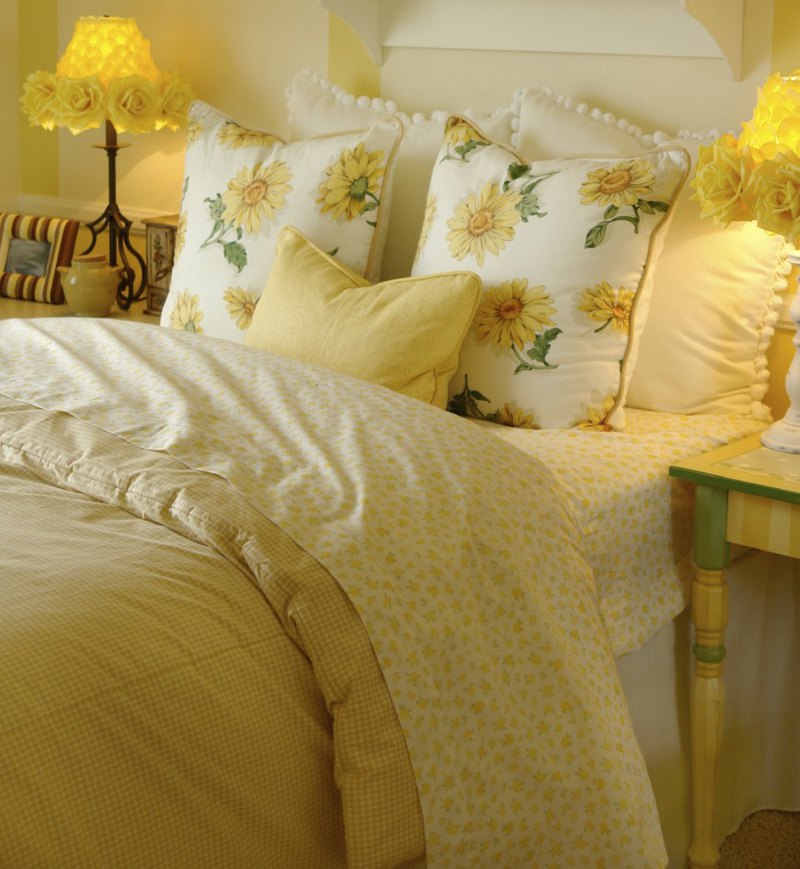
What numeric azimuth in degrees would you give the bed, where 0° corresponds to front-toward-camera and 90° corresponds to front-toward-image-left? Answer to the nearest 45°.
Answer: approximately 45°

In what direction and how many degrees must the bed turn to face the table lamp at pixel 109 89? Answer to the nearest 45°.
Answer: approximately 135° to its right

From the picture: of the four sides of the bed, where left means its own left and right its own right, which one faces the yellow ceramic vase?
right

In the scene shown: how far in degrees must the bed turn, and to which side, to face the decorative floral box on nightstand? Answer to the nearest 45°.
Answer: approximately 135° to its right

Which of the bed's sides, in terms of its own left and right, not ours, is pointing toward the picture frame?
right
